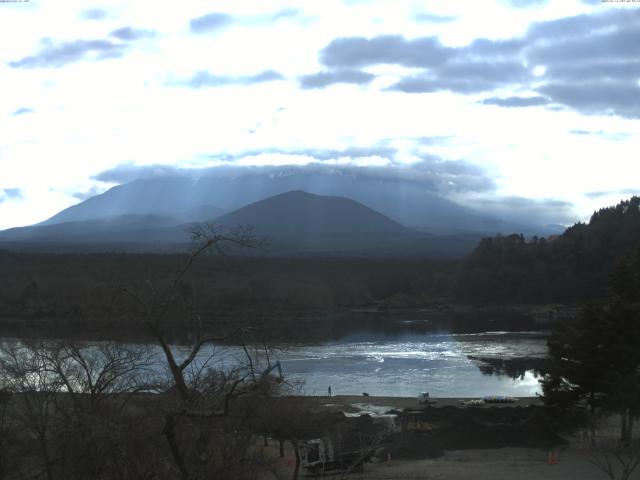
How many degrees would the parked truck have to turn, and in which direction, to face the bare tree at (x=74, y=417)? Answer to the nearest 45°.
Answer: approximately 45° to its left

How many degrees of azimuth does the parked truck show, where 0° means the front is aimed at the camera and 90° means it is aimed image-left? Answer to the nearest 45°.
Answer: approximately 45°

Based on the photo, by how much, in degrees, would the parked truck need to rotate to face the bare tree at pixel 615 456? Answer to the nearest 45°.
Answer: approximately 135° to its left
